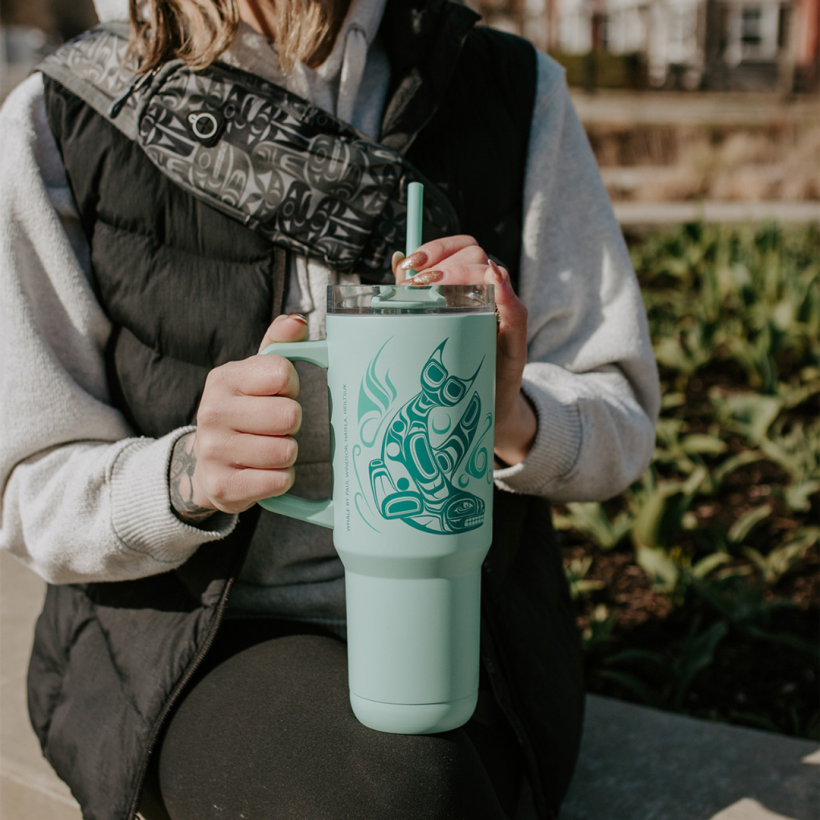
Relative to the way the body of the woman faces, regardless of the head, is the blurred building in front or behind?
behind

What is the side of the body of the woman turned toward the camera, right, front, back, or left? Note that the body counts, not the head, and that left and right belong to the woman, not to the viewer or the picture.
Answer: front
